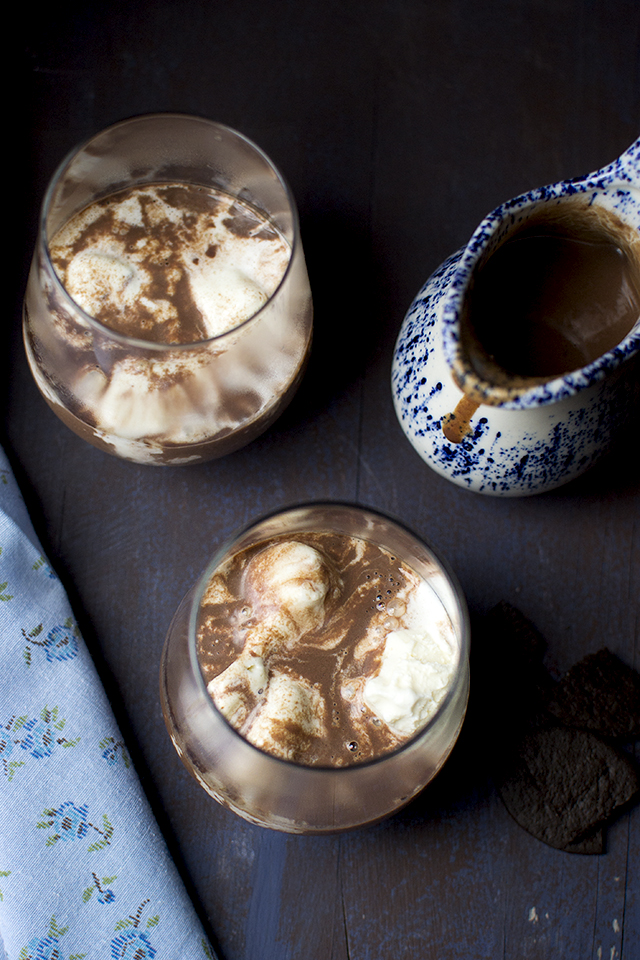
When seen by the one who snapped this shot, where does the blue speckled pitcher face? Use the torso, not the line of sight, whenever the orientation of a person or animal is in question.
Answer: facing the viewer and to the left of the viewer
